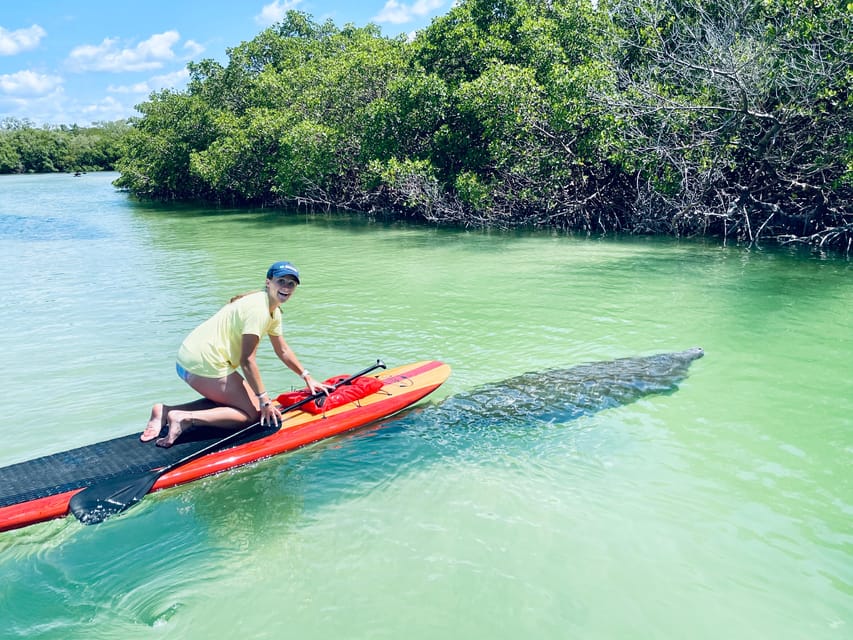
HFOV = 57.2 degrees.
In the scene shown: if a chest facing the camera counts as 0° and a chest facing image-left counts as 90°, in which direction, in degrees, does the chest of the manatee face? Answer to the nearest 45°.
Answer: approximately 225°

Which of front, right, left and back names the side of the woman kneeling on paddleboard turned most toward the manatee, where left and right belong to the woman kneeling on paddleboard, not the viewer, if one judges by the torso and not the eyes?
front

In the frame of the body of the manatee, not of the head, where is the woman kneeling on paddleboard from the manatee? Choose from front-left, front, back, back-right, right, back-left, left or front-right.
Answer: back

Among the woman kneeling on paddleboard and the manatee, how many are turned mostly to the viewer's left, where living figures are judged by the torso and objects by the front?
0

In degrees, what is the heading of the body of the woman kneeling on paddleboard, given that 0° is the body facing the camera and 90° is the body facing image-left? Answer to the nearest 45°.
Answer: approximately 270°
